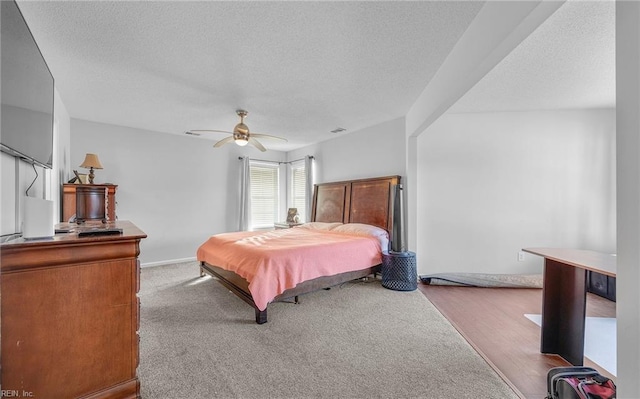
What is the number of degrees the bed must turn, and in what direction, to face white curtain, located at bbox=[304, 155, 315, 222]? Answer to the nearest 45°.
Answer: approximately 135° to its right

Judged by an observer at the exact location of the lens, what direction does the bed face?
facing the viewer and to the left of the viewer

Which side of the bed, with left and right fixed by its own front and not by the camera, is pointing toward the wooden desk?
left

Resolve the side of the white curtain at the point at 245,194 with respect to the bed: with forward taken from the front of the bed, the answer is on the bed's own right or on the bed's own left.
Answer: on the bed's own right

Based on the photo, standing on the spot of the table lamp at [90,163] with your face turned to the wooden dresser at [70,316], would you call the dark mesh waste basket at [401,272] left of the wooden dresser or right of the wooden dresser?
left

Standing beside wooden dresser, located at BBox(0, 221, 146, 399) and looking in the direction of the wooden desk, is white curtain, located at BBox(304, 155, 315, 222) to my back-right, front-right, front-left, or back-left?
front-left

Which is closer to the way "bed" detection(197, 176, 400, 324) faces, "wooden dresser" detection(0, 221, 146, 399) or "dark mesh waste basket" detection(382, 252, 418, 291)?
the wooden dresser

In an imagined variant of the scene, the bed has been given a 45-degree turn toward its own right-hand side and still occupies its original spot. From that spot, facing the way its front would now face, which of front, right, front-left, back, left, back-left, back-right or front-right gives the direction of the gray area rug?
back

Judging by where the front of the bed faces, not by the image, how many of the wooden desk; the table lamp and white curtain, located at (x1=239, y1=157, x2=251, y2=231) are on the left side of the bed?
1

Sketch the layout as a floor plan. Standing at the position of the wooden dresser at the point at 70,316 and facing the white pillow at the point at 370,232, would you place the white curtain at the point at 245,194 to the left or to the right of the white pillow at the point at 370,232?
left

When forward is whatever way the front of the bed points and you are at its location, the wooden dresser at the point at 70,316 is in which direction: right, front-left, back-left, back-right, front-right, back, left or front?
front

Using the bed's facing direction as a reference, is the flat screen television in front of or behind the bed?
in front

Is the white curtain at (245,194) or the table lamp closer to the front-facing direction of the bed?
the table lamp

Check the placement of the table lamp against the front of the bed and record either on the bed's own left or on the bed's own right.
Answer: on the bed's own right

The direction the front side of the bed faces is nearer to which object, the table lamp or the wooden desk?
the table lamp
